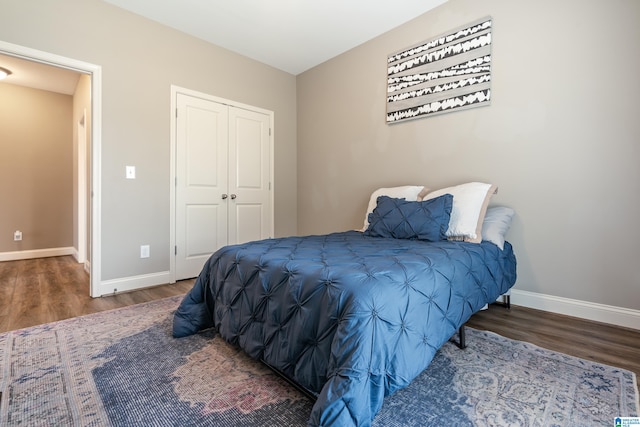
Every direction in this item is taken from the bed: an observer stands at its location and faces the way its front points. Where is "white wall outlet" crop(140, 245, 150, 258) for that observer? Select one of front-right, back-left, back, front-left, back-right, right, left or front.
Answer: right

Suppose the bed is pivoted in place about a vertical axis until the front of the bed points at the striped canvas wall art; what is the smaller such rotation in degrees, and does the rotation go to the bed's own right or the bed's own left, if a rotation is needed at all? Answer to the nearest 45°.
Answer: approximately 180°

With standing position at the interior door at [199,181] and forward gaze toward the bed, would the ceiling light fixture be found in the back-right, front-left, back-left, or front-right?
back-right

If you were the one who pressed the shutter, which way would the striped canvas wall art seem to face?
facing the viewer and to the left of the viewer

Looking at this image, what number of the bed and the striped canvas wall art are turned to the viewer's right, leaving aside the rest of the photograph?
0

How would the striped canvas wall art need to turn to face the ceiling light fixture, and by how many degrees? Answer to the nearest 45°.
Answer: approximately 45° to its right

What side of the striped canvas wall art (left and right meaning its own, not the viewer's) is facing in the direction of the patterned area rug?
front

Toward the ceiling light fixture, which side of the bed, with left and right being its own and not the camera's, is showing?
right

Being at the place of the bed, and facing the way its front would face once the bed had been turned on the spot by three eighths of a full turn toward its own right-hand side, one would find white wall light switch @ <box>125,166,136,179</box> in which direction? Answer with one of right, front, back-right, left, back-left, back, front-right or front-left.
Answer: front-left
